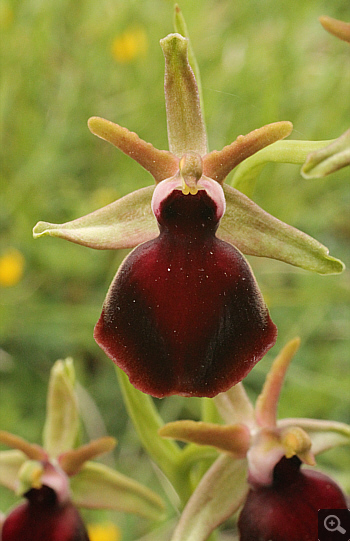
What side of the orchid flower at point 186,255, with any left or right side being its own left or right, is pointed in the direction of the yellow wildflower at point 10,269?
back

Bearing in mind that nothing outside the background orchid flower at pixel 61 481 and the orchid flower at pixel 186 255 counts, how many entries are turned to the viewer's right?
0

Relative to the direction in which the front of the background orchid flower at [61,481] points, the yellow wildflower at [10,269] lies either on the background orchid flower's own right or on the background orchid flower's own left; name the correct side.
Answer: on the background orchid flower's own right

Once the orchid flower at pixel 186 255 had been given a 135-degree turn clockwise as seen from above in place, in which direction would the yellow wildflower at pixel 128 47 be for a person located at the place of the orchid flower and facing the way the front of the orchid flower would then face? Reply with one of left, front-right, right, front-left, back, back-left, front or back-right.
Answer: front-right

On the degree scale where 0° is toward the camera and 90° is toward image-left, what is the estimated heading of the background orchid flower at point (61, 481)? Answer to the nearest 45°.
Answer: approximately 45°

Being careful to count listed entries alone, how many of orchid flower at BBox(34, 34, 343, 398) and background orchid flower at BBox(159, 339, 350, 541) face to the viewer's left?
0

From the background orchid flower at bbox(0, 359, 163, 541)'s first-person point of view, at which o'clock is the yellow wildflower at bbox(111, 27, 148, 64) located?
The yellow wildflower is roughly at 5 o'clock from the background orchid flower.

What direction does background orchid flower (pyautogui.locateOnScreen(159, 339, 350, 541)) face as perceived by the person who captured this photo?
facing the viewer and to the right of the viewer

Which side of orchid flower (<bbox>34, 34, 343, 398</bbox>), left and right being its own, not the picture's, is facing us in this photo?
front
